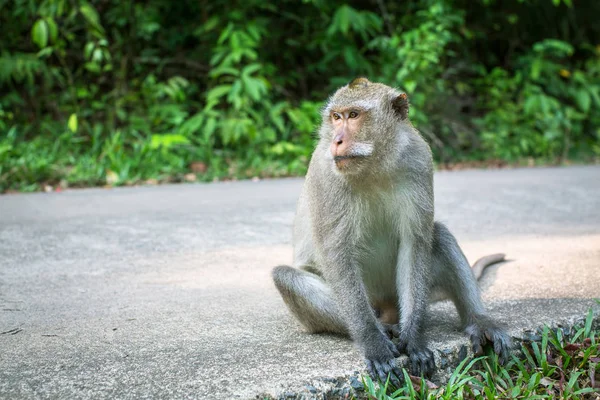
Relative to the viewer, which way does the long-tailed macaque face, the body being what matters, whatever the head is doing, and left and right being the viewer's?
facing the viewer
